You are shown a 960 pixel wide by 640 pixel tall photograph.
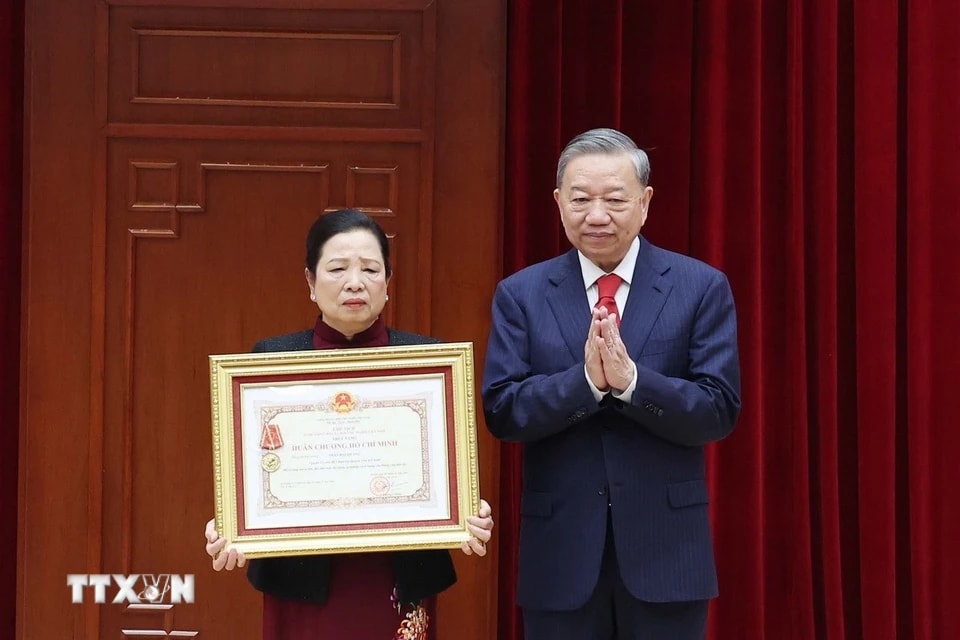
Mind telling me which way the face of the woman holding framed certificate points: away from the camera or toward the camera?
toward the camera

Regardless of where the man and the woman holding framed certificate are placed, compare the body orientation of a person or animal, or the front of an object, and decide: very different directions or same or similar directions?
same or similar directions

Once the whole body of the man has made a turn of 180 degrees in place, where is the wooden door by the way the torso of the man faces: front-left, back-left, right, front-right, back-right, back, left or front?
front-left

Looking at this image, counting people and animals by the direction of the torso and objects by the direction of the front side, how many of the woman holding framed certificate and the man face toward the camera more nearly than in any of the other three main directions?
2

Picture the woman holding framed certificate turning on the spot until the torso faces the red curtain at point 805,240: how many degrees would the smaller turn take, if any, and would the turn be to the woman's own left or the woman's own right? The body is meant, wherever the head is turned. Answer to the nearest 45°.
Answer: approximately 135° to the woman's own left

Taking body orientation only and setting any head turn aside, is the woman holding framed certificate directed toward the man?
no

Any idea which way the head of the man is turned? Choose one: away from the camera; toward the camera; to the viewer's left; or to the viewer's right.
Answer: toward the camera

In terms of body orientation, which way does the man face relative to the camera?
toward the camera

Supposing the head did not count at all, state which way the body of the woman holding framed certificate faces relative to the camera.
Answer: toward the camera

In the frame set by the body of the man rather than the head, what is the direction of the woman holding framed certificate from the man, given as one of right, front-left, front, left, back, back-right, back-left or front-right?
right

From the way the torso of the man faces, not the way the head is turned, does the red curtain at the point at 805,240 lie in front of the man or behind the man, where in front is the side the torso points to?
behind

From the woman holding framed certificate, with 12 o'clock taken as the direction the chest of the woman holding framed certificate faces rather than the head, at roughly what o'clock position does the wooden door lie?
The wooden door is roughly at 5 o'clock from the woman holding framed certificate.
